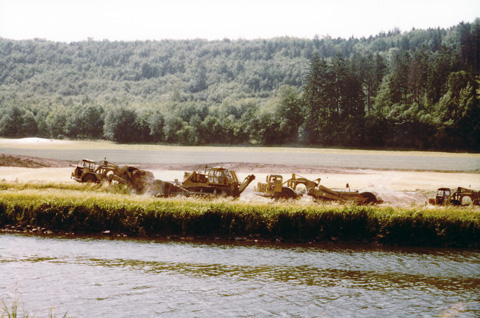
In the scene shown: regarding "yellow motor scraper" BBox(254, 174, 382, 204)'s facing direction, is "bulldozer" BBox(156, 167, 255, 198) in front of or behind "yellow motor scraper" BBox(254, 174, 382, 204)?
in front

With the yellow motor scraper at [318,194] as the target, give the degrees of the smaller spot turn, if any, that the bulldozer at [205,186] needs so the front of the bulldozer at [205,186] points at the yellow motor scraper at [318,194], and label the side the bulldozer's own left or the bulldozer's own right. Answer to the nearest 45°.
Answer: approximately 180°

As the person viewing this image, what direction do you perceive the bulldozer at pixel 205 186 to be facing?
facing to the left of the viewer

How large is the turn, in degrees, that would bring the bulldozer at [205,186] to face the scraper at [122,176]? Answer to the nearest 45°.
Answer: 0° — it already faces it

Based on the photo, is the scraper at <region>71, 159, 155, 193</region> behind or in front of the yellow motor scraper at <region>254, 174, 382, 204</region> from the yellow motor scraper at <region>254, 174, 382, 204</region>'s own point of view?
in front

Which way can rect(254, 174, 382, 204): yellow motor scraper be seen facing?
to the viewer's left
